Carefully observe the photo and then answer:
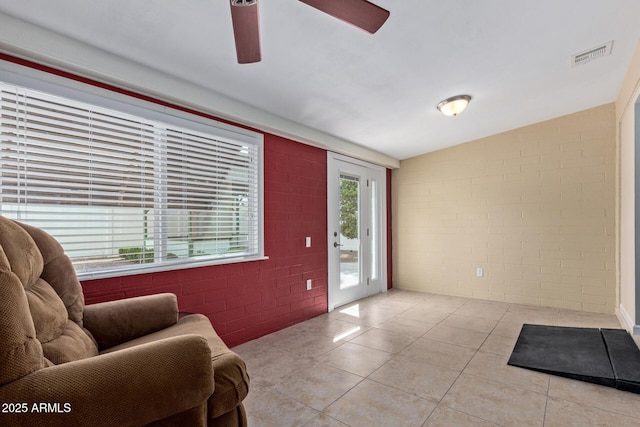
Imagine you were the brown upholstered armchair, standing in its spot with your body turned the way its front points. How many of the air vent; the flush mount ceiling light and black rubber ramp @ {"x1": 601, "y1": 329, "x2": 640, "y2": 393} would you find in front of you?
3

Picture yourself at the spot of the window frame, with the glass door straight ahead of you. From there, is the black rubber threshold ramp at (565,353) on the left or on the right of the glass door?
right

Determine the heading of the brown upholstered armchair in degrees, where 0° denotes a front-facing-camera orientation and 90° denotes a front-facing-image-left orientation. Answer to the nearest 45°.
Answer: approximately 270°

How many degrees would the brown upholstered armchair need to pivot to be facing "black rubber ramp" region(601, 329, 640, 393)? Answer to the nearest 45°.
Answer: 0° — it already faces it

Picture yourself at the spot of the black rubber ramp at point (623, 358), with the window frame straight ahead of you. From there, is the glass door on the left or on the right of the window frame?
right

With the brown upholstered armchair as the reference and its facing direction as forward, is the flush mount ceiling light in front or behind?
in front

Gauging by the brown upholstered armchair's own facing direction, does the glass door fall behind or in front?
in front

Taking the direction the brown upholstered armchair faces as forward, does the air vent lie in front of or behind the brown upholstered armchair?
in front
